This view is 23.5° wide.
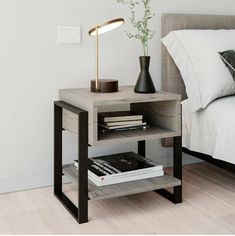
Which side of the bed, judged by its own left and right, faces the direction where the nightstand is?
right

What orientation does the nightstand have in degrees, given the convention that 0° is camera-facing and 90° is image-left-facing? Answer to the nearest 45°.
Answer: approximately 315°

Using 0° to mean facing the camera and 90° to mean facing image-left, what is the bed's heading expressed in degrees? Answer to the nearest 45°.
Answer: approximately 315°

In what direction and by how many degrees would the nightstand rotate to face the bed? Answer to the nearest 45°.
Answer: approximately 90° to its left

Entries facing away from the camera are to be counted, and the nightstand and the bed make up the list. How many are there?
0

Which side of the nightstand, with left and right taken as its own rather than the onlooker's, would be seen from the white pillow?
left
